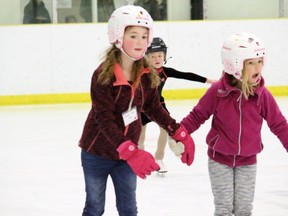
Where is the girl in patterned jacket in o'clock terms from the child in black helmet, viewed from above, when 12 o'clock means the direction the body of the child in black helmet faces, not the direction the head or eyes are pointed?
The girl in patterned jacket is roughly at 12 o'clock from the child in black helmet.

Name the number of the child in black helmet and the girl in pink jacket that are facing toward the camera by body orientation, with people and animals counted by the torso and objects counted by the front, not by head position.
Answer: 2

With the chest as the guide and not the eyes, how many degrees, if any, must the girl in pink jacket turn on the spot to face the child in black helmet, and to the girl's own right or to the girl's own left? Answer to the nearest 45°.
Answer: approximately 180°

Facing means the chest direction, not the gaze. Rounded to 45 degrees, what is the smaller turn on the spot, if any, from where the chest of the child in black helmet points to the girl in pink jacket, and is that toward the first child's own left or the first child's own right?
0° — they already face them

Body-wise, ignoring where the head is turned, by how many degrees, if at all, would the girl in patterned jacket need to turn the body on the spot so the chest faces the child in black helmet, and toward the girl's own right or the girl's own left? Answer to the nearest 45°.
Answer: approximately 135° to the girl's own left

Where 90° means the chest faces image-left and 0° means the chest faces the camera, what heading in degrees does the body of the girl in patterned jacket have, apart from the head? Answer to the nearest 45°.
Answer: approximately 315°
